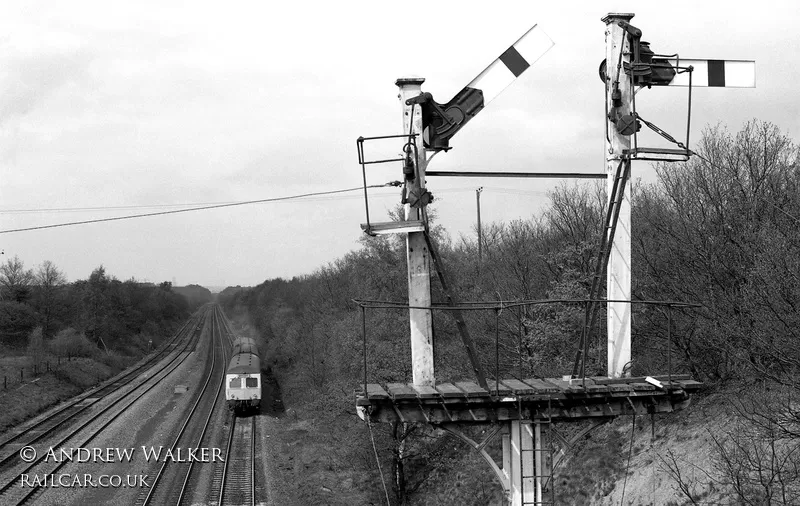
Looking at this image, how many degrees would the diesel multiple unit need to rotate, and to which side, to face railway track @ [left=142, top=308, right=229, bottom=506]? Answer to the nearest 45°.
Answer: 0° — it already faces it

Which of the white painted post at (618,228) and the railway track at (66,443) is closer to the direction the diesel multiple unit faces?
the white painted post

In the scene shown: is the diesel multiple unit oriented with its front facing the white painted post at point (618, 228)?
yes

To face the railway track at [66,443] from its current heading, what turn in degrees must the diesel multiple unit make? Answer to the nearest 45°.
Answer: approximately 45° to its right

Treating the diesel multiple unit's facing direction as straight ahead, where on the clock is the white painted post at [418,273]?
The white painted post is roughly at 12 o'clock from the diesel multiple unit.

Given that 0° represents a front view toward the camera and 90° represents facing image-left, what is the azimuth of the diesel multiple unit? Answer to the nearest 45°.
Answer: approximately 0°
